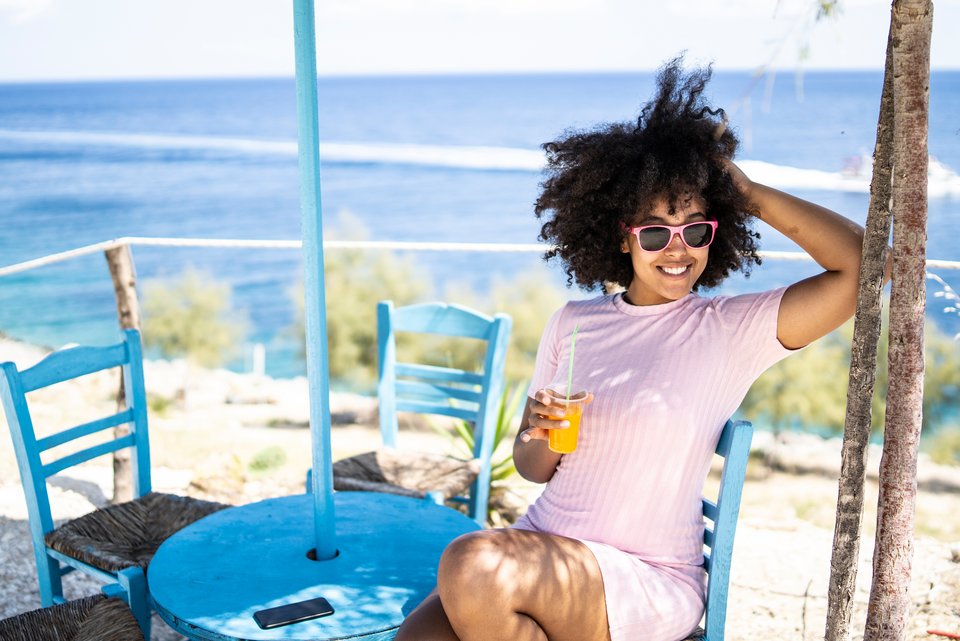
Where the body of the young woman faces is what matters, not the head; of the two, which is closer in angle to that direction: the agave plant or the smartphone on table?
the smartphone on table

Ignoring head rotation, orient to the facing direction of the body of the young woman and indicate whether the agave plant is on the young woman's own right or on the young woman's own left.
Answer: on the young woman's own right

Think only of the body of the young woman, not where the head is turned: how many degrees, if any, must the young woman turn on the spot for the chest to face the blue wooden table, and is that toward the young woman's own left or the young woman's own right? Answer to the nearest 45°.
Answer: approximately 45° to the young woman's own right

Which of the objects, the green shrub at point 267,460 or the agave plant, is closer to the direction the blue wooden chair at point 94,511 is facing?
the agave plant

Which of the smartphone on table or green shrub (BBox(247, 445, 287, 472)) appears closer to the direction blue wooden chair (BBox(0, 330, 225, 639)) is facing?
the smartphone on table

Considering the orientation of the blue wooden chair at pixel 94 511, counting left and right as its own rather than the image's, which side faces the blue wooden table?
front

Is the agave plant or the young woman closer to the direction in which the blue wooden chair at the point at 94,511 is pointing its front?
the young woman

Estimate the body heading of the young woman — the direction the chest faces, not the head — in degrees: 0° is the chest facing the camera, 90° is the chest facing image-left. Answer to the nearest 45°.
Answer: approximately 45°

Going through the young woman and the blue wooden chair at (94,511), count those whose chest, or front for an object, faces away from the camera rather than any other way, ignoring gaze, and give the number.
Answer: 0

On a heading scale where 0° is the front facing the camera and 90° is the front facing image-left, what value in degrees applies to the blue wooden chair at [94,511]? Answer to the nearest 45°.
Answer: approximately 315°
